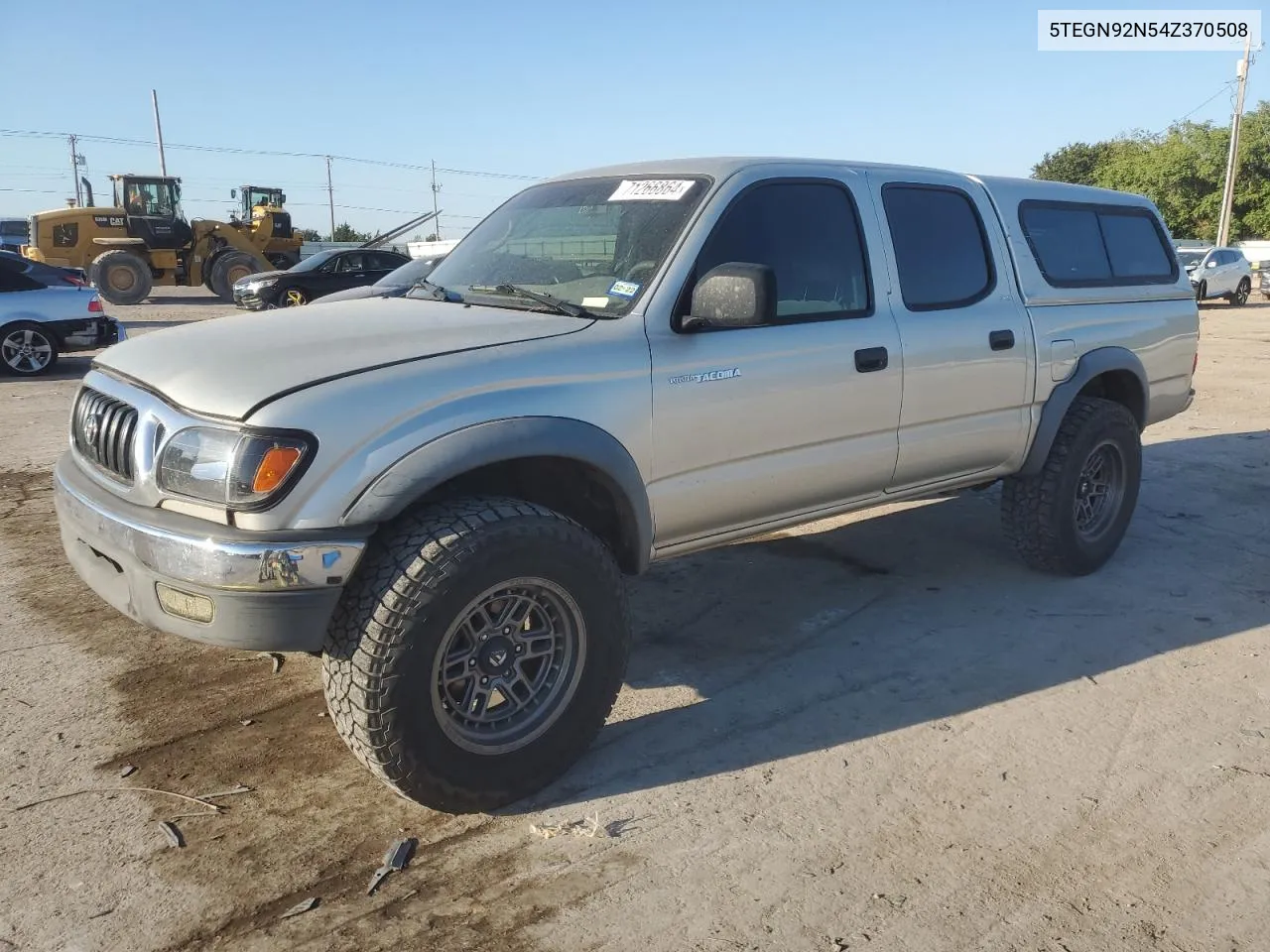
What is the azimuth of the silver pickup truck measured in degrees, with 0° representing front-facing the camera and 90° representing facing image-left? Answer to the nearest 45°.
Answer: approximately 45°

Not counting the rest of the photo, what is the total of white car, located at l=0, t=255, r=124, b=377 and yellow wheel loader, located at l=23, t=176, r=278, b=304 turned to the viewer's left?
1

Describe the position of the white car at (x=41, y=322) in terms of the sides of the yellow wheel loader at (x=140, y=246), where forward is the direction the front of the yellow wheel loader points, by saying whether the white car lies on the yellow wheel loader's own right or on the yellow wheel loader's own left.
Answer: on the yellow wheel loader's own right

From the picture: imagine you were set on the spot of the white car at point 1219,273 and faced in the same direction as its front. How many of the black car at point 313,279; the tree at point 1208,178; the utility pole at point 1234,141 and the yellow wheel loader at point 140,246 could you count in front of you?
2

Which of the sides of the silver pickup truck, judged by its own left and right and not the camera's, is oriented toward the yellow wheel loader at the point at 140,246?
right

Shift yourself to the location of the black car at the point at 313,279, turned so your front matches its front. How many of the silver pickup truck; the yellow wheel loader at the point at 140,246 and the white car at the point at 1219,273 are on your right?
1

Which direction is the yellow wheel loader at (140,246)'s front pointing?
to the viewer's right

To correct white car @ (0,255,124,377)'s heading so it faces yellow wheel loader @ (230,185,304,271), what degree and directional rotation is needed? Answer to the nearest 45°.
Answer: approximately 90° to its right

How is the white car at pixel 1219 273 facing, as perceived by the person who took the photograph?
facing the viewer and to the left of the viewer

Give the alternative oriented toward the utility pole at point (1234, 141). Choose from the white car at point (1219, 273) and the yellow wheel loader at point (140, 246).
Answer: the yellow wheel loader

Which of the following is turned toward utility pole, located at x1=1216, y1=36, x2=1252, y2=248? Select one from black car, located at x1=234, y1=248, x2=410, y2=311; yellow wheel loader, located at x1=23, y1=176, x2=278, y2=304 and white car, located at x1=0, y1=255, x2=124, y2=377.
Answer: the yellow wheel loader

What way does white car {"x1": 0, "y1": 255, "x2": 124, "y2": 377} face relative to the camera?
to the viewer's left

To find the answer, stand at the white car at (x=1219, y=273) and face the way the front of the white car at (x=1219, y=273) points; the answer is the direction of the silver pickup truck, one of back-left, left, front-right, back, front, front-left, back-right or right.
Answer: front-left

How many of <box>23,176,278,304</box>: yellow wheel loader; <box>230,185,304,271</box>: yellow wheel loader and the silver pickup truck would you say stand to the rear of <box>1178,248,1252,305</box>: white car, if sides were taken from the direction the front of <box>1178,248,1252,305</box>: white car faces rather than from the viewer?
0

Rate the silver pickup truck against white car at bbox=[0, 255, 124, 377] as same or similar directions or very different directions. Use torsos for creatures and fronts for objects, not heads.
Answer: same or similar directions

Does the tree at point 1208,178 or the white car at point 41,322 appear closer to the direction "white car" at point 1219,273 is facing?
the white car

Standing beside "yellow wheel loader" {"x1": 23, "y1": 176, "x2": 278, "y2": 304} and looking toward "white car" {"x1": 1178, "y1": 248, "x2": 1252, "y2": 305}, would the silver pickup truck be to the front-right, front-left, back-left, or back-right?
front-right

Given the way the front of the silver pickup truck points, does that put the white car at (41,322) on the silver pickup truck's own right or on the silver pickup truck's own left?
on the silver pickup truck's own right

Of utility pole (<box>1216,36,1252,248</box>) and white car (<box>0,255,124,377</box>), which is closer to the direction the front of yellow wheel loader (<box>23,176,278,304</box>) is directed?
the utility pole
